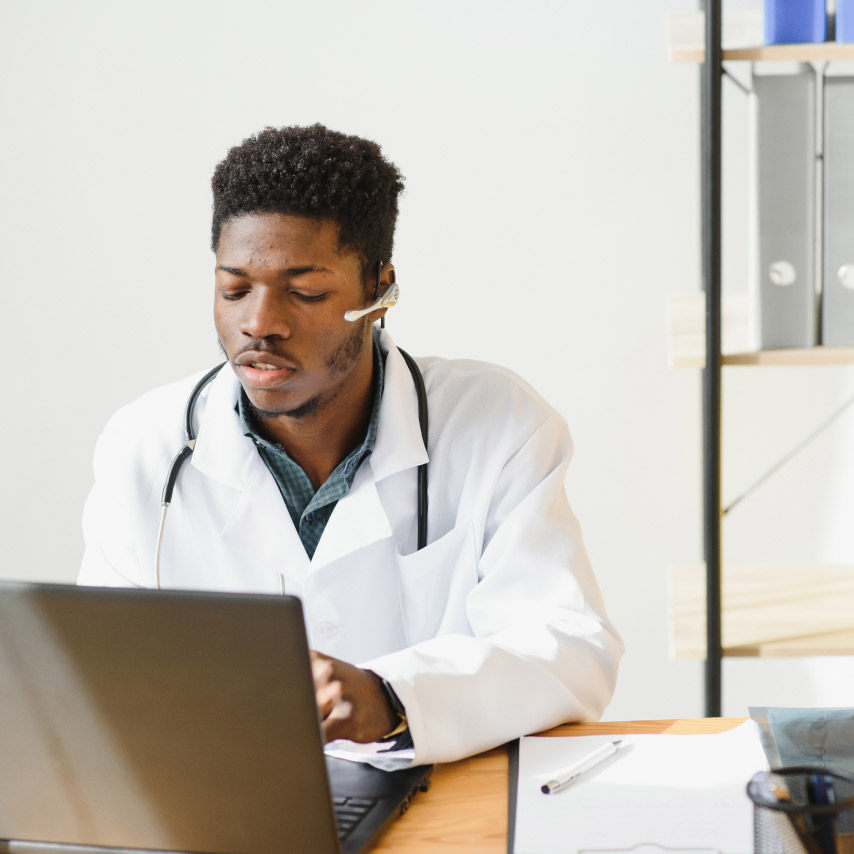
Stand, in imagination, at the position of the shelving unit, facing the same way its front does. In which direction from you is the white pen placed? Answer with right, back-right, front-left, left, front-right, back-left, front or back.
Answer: front

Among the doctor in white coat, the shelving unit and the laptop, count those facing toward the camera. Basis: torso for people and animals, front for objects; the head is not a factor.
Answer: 2

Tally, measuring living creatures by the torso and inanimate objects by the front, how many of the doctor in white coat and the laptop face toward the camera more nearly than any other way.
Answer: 1

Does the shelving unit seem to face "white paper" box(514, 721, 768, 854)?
yes

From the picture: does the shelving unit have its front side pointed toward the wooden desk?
yes

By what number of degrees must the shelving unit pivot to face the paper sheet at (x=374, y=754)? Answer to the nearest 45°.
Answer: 0° — it already faces it

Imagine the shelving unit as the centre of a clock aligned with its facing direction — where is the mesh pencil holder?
The mesh pencil holder is roughly at 12 o'clock from the shelving unit.

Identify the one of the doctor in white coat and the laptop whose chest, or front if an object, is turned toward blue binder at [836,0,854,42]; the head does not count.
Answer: the laptop

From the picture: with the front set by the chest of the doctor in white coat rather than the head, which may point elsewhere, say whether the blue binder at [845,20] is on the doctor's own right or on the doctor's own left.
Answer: on the doctor's own left

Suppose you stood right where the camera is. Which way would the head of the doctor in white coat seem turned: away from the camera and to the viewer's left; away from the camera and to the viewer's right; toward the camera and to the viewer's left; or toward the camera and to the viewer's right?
toward the camera and to the viewer's left

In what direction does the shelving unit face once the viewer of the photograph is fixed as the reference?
facing the viewer

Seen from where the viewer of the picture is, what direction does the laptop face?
facing away from the viewer and to the right of the viewer
